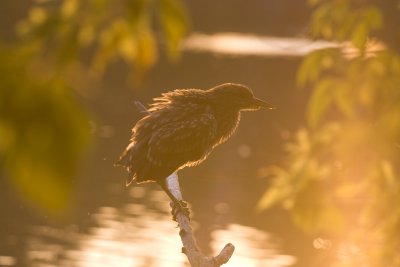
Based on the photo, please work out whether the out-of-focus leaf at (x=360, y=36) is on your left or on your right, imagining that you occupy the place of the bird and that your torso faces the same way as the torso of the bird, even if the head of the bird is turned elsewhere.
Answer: on your right

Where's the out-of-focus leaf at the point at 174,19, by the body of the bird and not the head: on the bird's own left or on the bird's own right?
on the bird's own right

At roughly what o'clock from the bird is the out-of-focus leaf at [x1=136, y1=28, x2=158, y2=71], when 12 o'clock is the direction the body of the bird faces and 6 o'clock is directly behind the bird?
The out-of-focus leaf is roughly at 3 o'clock from the bird.

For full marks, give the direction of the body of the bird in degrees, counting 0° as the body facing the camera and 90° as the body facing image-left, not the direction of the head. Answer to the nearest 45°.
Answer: approximately 270°
